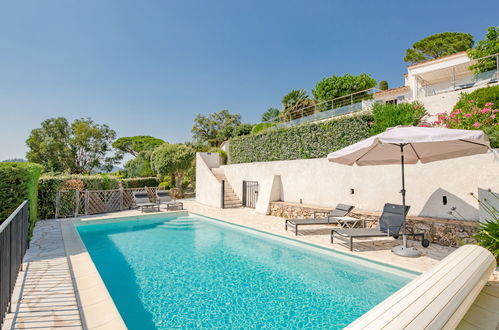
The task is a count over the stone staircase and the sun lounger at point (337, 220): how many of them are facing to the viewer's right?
0

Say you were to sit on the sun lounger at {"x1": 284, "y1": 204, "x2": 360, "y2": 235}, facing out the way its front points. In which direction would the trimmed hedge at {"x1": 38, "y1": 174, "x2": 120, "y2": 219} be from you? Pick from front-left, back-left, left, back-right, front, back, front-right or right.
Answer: front-right

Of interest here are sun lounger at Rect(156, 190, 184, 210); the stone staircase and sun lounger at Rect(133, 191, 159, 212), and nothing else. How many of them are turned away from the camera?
0

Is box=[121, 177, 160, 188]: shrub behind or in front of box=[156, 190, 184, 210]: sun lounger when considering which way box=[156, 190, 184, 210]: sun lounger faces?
behind

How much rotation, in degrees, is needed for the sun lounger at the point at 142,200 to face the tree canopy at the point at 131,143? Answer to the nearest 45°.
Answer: approximately 135° to its left

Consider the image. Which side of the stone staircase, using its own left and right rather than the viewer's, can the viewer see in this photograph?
front

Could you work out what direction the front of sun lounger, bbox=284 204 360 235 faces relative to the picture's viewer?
facing the viewer and to the left of the viewer

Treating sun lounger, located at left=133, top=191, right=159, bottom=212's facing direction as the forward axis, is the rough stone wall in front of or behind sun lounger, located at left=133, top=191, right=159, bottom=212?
in front

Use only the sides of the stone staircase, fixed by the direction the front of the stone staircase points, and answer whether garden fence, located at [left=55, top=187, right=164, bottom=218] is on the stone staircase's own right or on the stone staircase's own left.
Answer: on the stone staircase's own right

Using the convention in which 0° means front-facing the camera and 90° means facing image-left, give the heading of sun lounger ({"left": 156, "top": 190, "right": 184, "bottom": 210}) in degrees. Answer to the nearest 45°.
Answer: approximately 315°

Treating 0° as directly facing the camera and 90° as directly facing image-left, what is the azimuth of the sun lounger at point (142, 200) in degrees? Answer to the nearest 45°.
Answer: approximately 315°

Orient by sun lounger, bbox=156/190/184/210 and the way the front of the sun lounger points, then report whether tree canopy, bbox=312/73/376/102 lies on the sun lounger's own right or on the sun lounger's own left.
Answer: on the sun lounger's own left

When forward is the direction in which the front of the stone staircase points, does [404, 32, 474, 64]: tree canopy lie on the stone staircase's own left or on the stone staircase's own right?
on the stone staircase's own left

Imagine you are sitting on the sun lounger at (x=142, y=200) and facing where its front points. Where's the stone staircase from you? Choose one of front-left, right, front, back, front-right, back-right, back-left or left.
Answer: front-left
